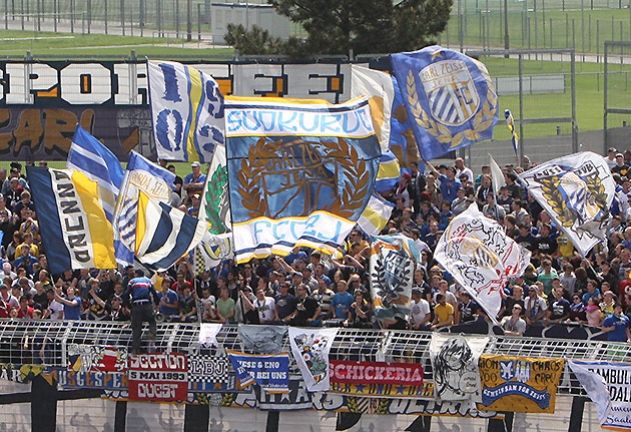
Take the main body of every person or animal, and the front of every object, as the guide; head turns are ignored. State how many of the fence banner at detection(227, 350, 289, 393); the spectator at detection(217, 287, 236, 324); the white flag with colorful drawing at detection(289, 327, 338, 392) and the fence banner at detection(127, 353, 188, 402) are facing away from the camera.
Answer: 0

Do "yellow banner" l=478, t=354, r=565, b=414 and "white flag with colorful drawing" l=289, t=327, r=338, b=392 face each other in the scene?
no

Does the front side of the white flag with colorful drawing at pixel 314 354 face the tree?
no

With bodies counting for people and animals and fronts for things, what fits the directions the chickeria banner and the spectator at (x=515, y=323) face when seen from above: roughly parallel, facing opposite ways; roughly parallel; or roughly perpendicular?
roughly parallel

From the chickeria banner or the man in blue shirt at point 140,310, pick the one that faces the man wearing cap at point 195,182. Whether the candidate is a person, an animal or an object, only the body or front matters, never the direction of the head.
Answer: the man in blue shirt

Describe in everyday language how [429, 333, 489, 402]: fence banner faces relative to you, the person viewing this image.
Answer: facing the viewer

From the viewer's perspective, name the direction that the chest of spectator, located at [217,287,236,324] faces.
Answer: toward the camera

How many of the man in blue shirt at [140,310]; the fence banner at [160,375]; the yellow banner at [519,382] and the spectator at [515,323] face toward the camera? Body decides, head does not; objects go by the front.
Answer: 3

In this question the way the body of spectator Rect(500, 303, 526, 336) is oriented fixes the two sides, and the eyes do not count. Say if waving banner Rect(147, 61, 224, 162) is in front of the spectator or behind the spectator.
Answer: behind

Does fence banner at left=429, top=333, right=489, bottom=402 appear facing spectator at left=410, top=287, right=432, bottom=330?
no

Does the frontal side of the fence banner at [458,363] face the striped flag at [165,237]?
no

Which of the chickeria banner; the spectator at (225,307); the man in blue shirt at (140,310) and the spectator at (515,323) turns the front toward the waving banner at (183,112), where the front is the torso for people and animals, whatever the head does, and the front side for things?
the man in blue shirt

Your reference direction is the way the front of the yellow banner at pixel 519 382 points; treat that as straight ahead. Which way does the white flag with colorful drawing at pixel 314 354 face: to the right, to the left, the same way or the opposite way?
the same way

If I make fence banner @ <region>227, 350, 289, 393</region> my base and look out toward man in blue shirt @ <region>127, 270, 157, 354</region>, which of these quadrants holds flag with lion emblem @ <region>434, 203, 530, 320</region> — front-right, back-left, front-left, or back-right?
back-right

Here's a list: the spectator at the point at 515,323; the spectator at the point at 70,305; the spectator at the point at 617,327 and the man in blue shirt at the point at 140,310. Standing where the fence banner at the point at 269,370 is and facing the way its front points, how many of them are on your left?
2

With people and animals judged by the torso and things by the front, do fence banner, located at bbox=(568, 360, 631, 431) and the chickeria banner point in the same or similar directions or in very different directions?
same or similar directions

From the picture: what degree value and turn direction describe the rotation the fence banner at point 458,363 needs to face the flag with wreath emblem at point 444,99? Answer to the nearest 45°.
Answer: approximately 180°

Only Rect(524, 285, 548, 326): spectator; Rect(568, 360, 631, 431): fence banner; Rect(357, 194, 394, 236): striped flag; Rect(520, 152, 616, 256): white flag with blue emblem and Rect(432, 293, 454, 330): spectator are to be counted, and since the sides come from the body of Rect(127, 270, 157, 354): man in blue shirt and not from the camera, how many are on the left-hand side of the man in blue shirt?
0

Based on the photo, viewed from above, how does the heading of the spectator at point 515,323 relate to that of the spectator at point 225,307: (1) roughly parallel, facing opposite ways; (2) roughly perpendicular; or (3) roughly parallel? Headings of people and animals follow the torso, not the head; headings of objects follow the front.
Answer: roughly parallel

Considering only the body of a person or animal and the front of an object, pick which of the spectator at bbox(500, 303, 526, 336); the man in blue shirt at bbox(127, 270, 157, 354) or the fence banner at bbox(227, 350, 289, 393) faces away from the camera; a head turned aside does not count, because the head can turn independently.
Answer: the man in blue shirt

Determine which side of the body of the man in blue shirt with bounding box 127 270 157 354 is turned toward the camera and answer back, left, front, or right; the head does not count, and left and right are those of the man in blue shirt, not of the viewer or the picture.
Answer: back
